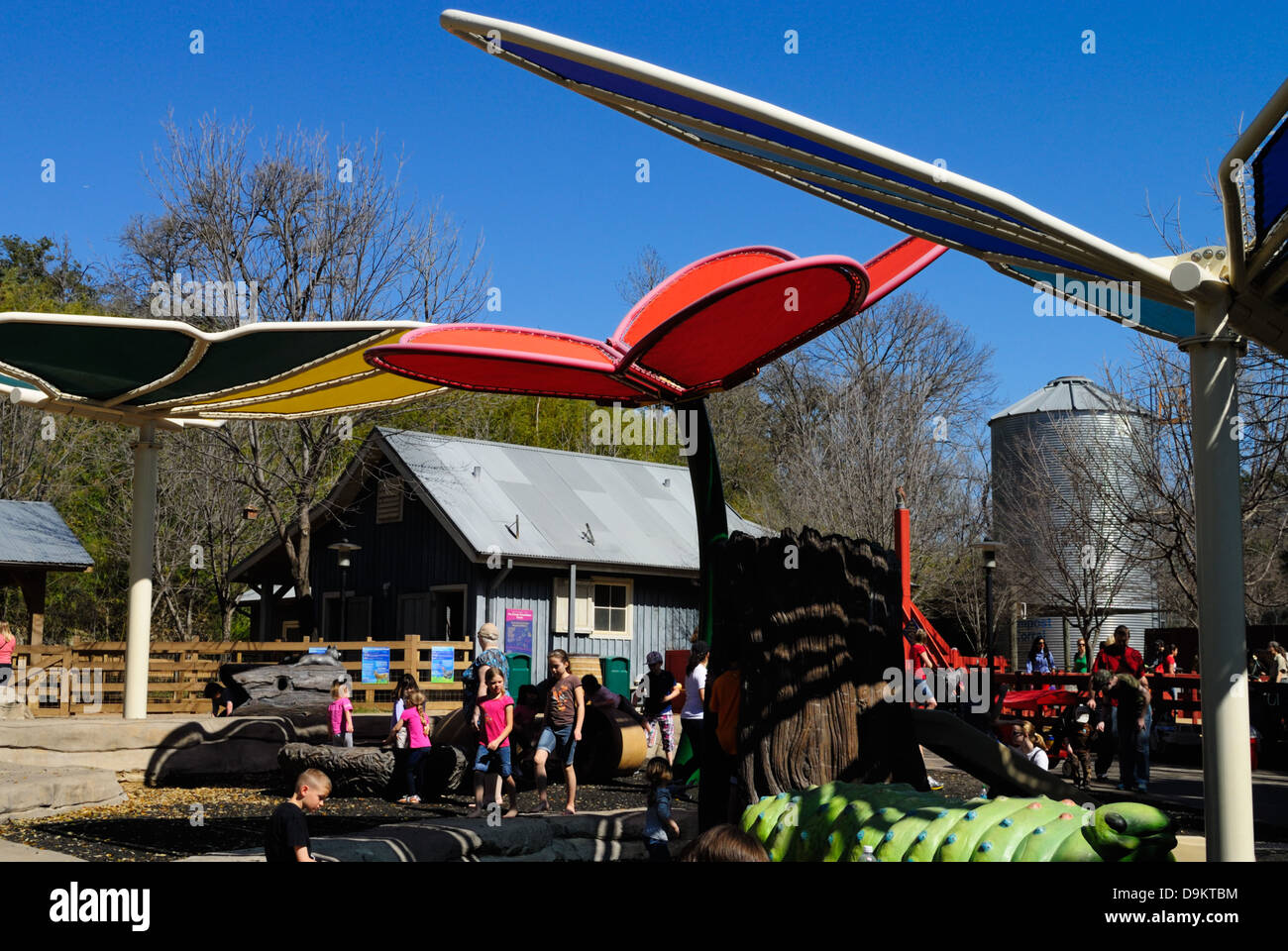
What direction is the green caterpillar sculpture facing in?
to the viewer's right

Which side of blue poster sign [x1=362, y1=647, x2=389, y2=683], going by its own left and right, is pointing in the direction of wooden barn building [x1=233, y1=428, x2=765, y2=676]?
back

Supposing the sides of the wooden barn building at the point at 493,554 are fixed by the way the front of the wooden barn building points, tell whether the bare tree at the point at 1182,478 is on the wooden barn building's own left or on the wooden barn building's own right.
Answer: on the wooden barn building's own left

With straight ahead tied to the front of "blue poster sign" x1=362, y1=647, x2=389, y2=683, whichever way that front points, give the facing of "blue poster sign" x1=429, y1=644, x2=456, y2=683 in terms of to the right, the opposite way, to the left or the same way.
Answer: the same way

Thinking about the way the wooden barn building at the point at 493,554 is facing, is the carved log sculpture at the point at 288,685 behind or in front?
in front

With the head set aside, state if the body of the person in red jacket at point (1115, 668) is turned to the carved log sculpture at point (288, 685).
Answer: no

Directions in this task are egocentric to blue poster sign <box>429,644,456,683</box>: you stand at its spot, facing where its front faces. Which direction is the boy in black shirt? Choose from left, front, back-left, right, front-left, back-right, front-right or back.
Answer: front

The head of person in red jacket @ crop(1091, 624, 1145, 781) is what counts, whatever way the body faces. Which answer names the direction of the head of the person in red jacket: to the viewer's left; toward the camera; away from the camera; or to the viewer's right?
toward the camera

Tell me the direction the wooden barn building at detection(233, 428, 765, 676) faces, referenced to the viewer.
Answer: facing the viewer and to the left of the viewer

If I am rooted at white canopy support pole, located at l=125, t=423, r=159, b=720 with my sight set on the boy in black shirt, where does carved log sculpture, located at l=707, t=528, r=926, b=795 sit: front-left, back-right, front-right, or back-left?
front-left

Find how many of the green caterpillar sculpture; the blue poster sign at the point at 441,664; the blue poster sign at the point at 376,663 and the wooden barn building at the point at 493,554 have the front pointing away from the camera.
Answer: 0

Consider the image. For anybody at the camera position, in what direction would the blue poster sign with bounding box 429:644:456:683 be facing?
facing the viewer

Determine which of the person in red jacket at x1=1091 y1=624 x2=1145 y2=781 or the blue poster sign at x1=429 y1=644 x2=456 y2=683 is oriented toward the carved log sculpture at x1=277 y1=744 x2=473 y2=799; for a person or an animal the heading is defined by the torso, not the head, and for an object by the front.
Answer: the blue poster sign
